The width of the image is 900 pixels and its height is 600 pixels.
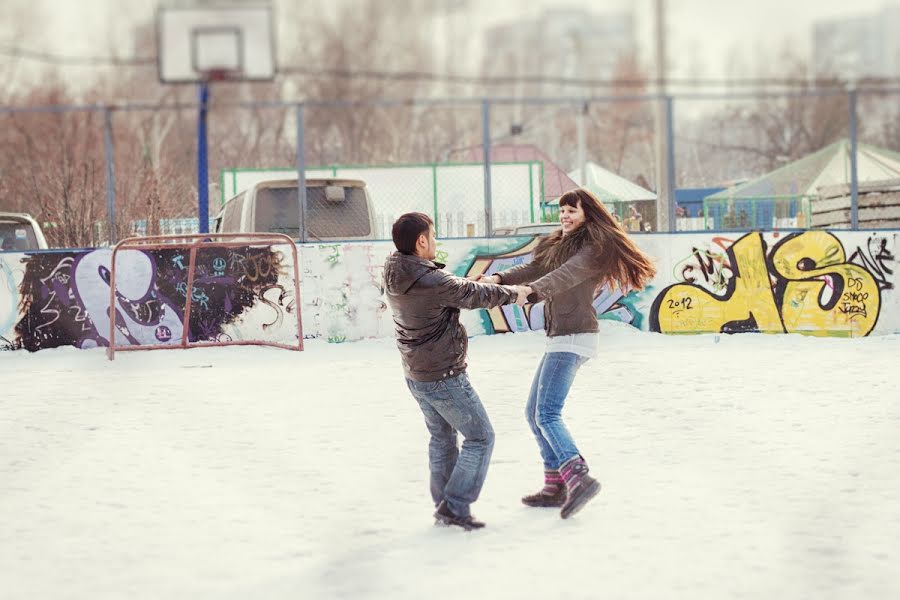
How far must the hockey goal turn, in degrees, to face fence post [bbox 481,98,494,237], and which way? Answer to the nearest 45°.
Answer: approximately 90° to its left

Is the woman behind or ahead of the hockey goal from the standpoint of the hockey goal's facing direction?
ahead

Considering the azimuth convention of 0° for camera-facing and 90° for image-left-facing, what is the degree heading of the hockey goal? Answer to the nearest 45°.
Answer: approximately 0°

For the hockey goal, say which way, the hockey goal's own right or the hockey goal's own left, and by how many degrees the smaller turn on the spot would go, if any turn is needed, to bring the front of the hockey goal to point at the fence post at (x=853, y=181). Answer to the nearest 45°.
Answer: approximately 90° to the hockey goal's own left

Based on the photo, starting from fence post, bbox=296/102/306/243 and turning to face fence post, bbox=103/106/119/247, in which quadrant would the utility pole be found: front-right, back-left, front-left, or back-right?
back-right

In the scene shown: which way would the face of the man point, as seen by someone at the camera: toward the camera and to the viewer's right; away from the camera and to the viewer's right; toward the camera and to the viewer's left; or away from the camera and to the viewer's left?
away from the camera and to the viewer's right

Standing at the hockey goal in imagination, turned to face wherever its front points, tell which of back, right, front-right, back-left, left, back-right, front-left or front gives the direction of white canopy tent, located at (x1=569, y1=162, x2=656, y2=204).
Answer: left

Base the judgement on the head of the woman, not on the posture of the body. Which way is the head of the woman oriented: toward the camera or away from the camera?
toward the camera

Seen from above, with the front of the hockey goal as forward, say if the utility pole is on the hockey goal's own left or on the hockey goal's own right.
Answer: on the hockey goal's own left

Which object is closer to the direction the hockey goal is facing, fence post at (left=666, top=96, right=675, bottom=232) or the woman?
the woman

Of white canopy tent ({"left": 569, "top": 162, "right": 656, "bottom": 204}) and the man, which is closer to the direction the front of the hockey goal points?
the man
